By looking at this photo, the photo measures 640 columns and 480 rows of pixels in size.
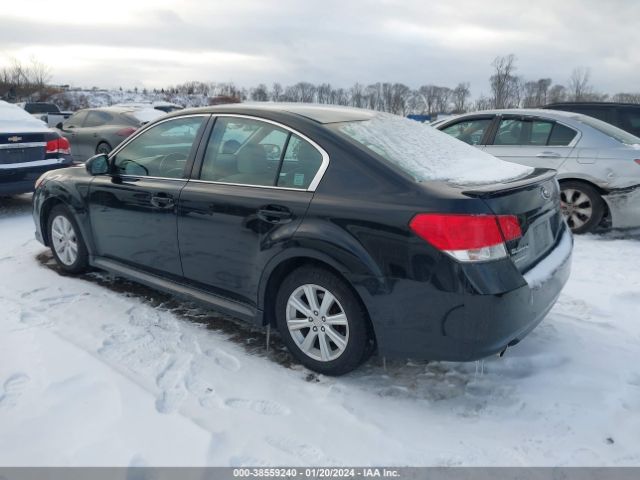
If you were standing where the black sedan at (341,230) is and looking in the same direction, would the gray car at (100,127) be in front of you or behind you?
in front

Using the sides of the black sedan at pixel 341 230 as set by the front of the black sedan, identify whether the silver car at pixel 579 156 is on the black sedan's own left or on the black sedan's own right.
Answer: on the black sedan's own right

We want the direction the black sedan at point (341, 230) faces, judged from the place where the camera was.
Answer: facing away from the viewer and to the left of the viewer

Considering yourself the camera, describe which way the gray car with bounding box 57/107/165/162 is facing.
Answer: facing away from the viewer and to the left of the viewer

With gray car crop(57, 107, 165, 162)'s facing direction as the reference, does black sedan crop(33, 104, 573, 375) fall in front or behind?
behind
